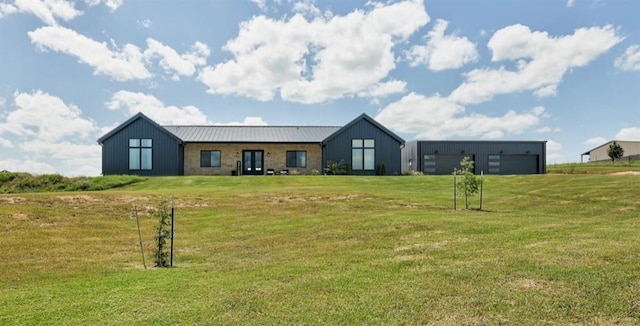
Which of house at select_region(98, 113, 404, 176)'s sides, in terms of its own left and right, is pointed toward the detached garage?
left

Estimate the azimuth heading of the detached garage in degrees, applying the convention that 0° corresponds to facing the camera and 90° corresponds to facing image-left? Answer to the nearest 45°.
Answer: approximately 0°

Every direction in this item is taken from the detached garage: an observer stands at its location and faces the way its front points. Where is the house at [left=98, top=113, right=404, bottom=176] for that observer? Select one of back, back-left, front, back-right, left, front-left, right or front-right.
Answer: front-right

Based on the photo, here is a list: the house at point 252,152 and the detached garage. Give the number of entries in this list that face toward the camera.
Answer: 2
